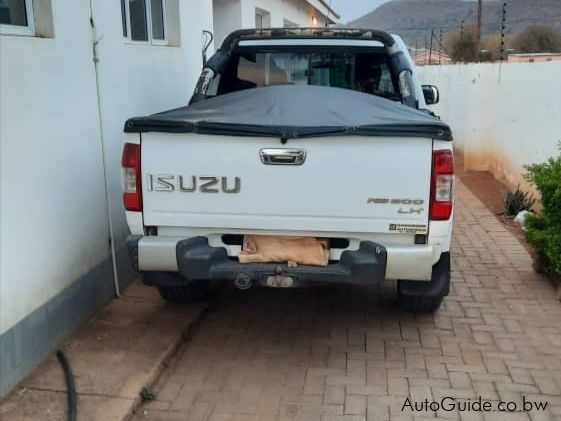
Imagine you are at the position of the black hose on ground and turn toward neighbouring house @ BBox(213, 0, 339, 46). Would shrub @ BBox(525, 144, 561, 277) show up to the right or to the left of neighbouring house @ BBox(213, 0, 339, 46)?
right

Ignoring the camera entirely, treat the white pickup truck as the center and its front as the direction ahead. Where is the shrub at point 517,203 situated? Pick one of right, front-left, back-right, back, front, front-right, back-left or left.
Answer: front-right

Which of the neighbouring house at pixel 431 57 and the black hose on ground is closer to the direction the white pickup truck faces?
the neighbouring house

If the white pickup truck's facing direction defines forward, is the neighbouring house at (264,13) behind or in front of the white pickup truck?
in front

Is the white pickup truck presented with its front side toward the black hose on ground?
no

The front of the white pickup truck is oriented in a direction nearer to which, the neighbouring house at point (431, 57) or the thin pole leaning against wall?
the neighbouring house

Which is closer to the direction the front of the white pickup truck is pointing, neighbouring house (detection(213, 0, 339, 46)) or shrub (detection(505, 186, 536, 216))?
the neighbouring house

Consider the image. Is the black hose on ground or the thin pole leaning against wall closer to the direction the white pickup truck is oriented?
the thin pole leaning against wall

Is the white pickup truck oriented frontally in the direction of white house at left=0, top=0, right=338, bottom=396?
no

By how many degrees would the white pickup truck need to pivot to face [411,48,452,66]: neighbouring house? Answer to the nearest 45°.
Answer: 0° — it already faces it

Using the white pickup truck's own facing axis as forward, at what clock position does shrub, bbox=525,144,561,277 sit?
The shrub is roughly at 4 o'clock from the white pickup truck.

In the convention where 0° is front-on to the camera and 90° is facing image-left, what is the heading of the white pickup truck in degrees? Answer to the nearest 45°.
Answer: approximately 180°
